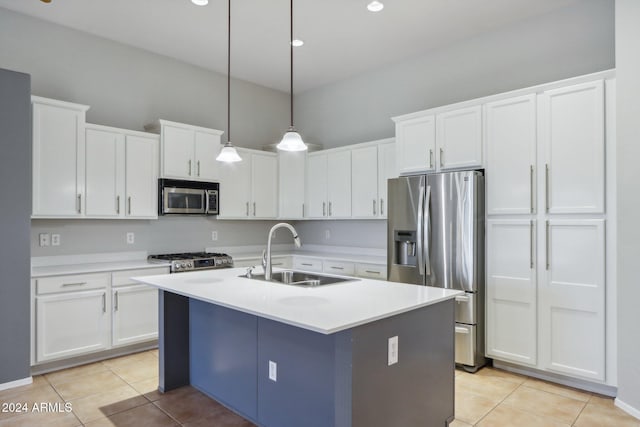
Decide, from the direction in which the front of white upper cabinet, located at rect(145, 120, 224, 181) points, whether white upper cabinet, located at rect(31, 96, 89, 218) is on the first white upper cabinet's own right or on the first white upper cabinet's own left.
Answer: on the first white upper cabinet's own right

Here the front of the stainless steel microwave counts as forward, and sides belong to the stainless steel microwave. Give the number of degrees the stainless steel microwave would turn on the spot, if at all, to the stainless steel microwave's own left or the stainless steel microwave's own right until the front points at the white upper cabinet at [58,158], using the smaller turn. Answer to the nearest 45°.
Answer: approximately 90° to the stainless steel microwave's own right

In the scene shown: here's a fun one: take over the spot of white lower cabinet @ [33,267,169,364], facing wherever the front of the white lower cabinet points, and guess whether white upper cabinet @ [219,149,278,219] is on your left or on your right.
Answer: on your left

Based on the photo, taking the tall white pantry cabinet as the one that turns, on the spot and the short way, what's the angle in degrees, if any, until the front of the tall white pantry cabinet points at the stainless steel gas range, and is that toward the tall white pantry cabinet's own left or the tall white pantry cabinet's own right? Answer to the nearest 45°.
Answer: approximately 45° to the tall white pantry cabinet's own right

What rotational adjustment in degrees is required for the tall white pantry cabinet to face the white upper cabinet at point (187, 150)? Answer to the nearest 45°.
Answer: approximately 45° to its right

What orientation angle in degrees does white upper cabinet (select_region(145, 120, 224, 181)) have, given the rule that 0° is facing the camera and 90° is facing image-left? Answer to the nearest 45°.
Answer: approximately 315°

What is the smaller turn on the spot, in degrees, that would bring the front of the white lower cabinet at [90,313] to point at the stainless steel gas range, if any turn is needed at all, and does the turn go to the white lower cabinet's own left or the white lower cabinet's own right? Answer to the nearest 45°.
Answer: approximately 45° to the white lower cabinet's own left

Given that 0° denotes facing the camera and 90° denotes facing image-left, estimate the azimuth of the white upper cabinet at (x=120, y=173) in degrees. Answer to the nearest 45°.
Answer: approximately 315°
